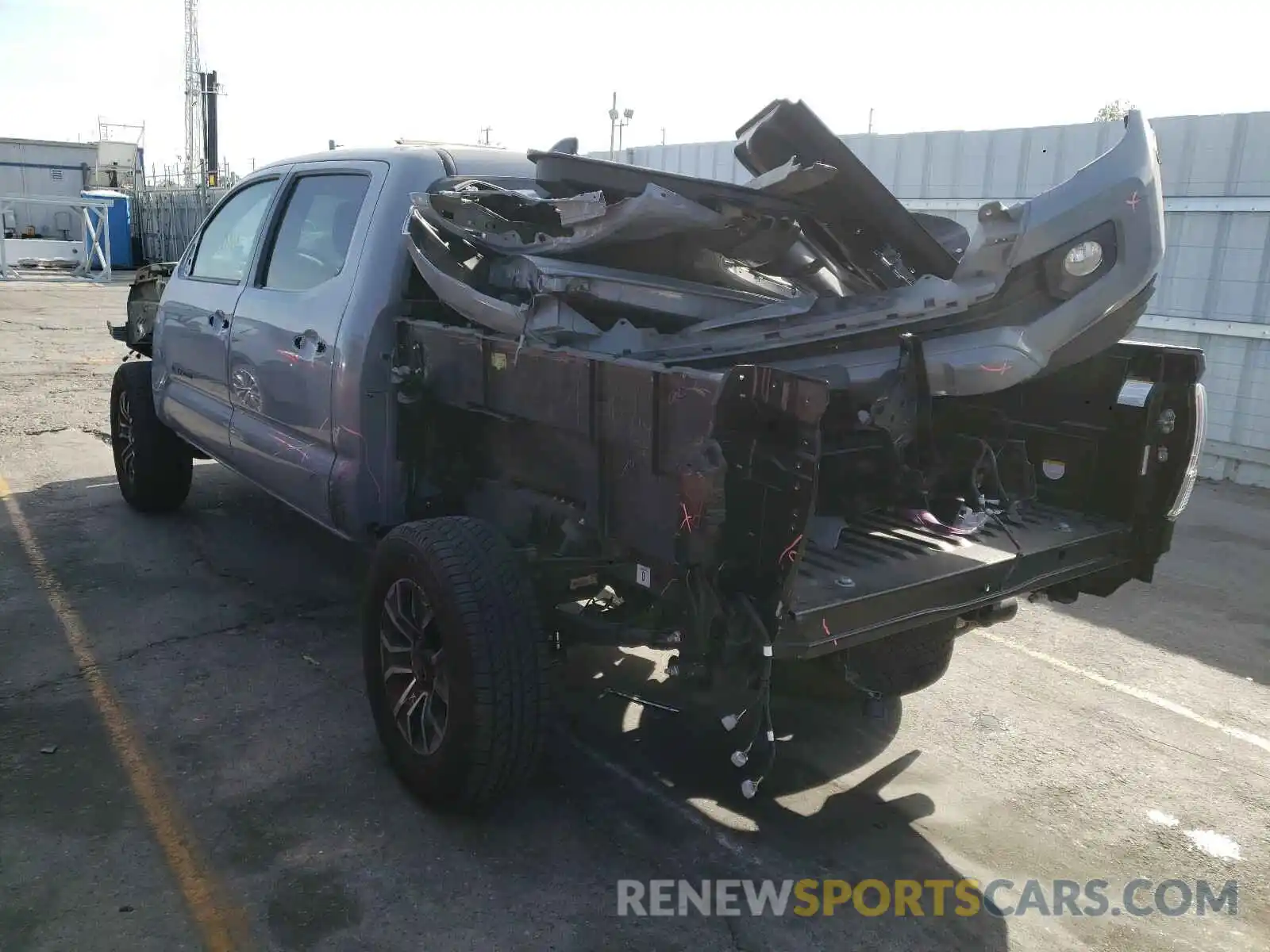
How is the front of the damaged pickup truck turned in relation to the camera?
facing away from the viewer and to the left of the viewer

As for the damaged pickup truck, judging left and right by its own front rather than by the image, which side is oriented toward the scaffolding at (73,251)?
front

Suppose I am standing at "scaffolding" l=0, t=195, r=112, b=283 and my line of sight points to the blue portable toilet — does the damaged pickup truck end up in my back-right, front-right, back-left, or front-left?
back-right

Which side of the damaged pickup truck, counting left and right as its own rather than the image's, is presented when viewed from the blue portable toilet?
front
